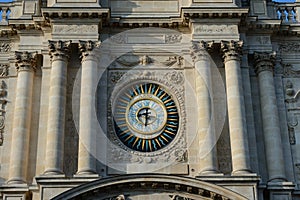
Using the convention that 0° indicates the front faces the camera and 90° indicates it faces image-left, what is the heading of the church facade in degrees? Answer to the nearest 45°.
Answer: approximately 0°
